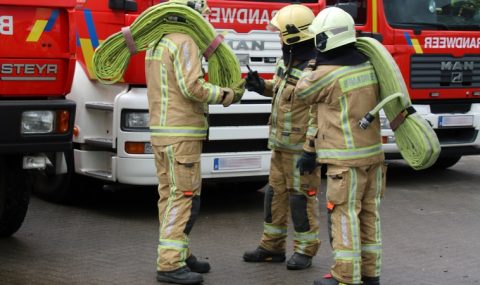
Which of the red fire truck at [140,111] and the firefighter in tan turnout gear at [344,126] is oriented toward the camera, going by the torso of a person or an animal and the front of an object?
the red fire truck

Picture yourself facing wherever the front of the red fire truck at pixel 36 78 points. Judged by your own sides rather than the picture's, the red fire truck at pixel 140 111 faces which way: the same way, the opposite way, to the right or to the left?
the same way

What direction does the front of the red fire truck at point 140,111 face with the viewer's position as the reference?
facing the viewer

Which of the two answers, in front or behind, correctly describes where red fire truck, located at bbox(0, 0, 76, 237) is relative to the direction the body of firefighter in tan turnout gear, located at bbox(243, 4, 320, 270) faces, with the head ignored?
in front

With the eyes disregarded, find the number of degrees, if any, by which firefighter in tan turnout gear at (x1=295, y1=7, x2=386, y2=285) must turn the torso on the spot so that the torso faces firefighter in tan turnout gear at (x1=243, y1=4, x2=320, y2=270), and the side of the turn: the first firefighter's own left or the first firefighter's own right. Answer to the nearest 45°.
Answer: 0° — they already face them

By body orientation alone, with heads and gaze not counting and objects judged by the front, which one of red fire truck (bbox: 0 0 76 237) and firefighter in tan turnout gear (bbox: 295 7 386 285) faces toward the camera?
the red fire truck

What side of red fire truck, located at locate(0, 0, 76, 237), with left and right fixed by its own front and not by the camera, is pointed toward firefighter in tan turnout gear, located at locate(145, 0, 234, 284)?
front

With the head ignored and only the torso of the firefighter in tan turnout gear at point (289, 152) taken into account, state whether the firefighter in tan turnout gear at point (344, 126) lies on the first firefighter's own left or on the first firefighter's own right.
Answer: on the first firefighter's own left

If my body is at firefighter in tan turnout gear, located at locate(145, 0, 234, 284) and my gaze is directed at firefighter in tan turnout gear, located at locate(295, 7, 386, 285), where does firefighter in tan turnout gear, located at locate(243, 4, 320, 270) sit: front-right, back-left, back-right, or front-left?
front-left

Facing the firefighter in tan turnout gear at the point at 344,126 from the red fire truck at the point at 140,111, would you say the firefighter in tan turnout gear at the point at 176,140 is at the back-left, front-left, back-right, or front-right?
front-right

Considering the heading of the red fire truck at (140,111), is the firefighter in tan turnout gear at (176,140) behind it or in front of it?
in front

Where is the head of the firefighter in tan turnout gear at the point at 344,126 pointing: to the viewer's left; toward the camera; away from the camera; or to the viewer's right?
to the viewer's left

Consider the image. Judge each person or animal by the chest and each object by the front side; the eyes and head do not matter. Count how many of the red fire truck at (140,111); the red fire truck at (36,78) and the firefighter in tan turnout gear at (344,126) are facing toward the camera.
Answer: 2
